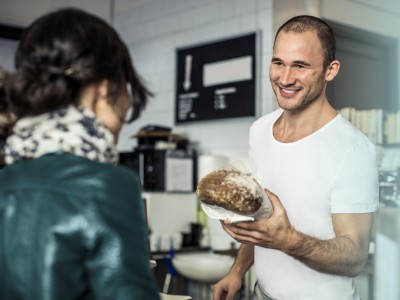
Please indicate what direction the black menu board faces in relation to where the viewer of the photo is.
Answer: facing the viewer and to the left of the viewer

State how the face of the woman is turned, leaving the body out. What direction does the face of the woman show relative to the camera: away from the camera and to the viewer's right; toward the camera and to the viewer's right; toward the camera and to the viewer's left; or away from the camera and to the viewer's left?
away from the camera and to the viewer's right

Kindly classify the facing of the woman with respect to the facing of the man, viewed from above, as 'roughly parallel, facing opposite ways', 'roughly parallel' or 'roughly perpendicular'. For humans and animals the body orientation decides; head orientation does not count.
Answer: roughly parallel, facing opposite ways

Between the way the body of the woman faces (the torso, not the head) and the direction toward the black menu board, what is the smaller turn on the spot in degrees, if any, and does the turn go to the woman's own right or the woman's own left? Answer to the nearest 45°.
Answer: approximately 45° to the woman's own left

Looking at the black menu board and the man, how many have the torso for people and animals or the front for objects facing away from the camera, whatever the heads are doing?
0

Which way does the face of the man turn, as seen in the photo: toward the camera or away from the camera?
toward the camera

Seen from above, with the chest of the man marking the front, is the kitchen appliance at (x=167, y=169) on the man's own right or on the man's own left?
on the man's own right

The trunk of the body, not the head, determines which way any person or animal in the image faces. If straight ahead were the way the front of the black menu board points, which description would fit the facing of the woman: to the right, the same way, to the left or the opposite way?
the opposite way

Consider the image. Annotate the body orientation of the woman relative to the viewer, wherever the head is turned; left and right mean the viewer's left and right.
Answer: facing away from the viewer and to the right of the viewer

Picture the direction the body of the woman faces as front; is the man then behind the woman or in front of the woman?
in front

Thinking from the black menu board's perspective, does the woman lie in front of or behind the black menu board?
in front

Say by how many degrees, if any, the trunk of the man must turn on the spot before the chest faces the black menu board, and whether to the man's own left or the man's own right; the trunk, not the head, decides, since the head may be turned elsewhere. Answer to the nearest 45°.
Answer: approximately 135° to the man's own right

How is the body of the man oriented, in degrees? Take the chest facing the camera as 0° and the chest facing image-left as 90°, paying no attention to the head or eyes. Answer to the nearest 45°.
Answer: approximately 45°
